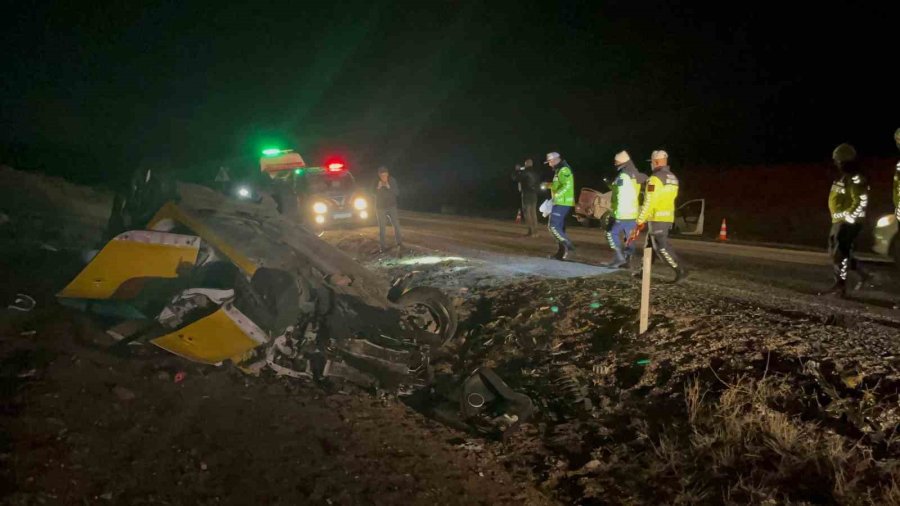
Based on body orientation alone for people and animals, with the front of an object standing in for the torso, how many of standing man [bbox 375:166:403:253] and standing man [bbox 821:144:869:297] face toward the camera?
1

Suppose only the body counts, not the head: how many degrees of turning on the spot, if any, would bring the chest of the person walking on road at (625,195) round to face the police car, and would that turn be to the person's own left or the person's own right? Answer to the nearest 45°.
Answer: approximately 45° to the person's own right

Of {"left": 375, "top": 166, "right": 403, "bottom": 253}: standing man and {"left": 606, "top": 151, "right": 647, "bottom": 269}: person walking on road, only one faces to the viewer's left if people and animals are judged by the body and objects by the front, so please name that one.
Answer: the person walking on road

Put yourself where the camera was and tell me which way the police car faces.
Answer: facing the viewer and to the right of the viewer

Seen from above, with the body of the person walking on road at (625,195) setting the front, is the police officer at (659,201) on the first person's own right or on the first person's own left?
on the first person's own left

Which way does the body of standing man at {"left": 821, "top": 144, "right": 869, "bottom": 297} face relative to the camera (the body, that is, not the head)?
to the viewer's left

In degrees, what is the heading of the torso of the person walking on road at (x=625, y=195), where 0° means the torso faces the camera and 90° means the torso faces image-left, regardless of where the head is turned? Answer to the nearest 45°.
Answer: approximately 90°

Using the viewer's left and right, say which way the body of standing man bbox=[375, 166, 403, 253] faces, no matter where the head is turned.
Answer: facing the viewer

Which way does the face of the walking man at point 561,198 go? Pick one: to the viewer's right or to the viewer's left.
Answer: to the viewer's left

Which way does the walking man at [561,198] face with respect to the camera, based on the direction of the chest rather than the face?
to the viewer's left

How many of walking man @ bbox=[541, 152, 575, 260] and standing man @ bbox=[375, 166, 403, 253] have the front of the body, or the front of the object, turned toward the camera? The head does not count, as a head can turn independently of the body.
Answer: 1

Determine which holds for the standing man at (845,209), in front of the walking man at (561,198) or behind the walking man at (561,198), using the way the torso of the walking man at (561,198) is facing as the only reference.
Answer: behind

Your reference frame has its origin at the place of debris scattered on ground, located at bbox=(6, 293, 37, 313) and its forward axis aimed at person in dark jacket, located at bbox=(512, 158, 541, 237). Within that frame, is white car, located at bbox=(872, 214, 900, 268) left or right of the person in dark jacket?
right

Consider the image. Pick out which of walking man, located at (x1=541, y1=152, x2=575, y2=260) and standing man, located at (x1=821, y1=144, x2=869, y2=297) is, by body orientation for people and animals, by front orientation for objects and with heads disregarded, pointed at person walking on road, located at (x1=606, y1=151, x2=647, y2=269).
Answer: standing man, located at (x1=821, y1=144, x2=869, y2=297)

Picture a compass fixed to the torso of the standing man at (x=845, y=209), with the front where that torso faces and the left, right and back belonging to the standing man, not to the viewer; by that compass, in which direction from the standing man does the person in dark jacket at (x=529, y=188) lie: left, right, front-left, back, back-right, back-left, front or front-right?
front-right

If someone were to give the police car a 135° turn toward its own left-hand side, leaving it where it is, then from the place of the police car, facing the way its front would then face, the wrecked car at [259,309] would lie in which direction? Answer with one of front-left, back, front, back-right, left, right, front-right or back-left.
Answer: back
